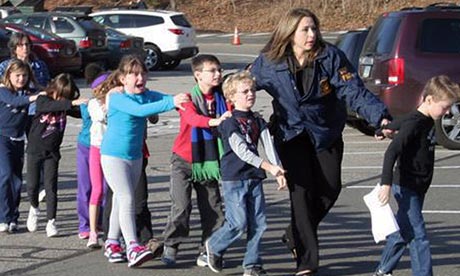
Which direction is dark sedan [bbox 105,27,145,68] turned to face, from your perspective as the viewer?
facing away from the viewer and to the left of the viewer

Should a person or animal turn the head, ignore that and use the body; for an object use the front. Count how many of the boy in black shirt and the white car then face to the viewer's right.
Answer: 1

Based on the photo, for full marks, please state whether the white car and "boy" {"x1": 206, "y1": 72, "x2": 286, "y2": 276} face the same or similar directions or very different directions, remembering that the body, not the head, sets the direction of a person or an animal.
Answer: very different directions

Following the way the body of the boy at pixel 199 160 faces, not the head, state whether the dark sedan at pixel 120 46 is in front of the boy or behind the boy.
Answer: behind

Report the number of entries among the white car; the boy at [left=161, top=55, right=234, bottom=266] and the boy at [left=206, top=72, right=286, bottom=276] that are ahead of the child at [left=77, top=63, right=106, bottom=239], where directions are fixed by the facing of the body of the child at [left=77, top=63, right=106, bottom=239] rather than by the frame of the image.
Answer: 2

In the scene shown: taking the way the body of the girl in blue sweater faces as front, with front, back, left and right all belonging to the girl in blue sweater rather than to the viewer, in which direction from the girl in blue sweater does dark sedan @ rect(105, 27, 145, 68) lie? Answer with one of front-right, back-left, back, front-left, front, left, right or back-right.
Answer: back-left

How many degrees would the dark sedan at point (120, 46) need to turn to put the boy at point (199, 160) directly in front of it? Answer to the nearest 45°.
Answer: approximately 135° to its left
